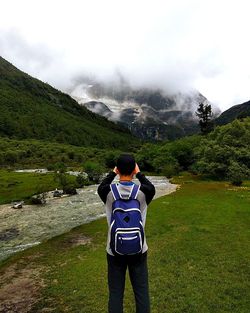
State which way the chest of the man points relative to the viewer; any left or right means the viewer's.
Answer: facing away from the viewer

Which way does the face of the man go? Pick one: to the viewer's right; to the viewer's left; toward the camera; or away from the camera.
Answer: away from the camera
